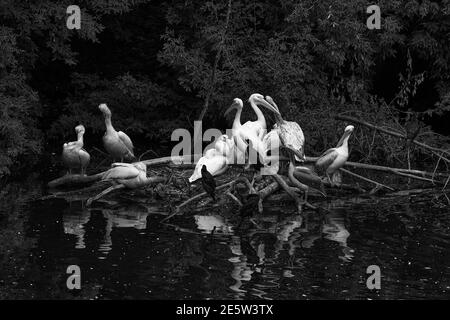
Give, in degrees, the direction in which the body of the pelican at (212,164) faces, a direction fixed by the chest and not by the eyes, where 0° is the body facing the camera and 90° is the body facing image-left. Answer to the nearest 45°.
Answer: approximately 90°

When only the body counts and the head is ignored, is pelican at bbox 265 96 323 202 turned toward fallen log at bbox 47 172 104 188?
yes

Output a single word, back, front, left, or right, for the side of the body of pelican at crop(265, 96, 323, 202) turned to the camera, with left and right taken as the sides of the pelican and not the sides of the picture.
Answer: left

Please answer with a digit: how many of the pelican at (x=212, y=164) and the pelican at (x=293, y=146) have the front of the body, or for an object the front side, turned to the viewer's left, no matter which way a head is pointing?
2

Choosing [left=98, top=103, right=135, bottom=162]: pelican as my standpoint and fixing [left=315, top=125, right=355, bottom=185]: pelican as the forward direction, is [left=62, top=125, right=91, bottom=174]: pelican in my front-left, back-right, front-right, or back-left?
back-right
